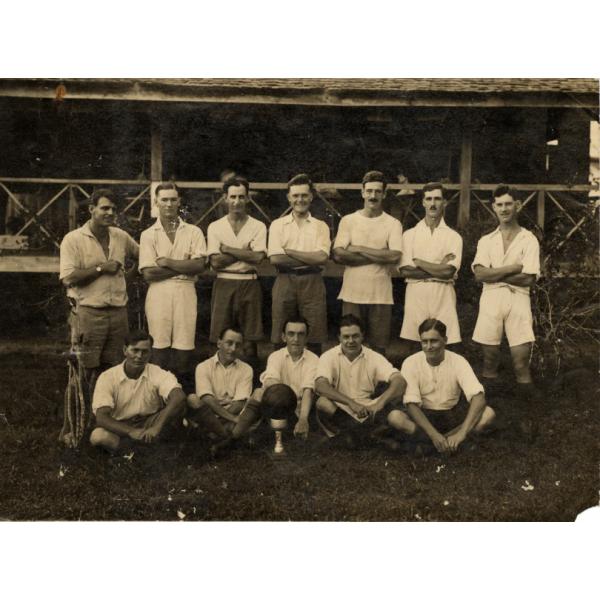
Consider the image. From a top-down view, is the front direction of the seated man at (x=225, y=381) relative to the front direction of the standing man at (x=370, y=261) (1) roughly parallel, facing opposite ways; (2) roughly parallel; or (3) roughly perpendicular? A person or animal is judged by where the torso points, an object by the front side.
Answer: roughly parallel

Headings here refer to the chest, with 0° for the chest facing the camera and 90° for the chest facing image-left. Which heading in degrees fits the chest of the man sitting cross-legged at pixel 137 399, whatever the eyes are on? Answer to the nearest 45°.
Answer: approximately 0°

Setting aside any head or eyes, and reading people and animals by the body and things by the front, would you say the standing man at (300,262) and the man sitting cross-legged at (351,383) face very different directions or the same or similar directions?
same or similar directions

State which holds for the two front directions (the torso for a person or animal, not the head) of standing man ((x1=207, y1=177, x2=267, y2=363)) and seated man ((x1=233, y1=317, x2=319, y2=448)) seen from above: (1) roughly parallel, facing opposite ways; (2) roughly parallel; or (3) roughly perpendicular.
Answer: roughly parallel

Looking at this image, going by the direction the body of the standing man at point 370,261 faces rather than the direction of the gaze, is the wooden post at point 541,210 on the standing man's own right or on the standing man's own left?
on the standing man's own left

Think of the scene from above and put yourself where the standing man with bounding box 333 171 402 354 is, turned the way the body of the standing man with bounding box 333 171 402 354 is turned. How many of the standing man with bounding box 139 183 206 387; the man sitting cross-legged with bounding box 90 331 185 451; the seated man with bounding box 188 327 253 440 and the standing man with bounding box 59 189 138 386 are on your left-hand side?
0

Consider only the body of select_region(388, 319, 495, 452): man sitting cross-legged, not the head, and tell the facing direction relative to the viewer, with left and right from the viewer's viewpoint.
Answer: facing the viewer

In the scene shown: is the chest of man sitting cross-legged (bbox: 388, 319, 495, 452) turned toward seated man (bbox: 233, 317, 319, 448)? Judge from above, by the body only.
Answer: no

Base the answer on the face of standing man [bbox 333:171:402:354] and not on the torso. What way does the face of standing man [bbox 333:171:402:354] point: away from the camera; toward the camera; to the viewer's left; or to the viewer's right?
toward the camera

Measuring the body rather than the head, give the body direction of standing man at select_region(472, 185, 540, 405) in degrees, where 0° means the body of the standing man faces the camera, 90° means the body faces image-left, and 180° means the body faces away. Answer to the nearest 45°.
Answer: approximately 0°

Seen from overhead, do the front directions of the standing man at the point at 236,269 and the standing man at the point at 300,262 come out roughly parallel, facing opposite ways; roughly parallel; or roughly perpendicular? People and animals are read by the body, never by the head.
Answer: roughly parallel

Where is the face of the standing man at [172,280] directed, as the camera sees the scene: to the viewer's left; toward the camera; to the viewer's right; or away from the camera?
toward the camera

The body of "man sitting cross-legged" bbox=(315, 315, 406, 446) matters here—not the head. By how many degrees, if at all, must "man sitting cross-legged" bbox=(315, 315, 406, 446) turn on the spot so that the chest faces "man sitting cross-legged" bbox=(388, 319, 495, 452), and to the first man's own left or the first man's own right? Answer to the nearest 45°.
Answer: approximately 90° to the first man's own left

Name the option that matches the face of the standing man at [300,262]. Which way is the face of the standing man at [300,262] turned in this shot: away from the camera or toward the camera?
toward the camera

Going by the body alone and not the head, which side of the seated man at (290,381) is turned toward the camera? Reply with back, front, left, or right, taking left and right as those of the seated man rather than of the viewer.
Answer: front

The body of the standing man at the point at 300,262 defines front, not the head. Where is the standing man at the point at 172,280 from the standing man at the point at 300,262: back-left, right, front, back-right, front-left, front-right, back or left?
right

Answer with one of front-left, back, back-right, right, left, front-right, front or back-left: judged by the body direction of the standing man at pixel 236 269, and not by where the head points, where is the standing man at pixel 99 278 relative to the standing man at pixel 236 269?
right

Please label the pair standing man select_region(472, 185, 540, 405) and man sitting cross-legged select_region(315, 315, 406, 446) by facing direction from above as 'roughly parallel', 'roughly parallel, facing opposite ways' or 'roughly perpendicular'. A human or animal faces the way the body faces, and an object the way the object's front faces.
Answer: roughly parallel
